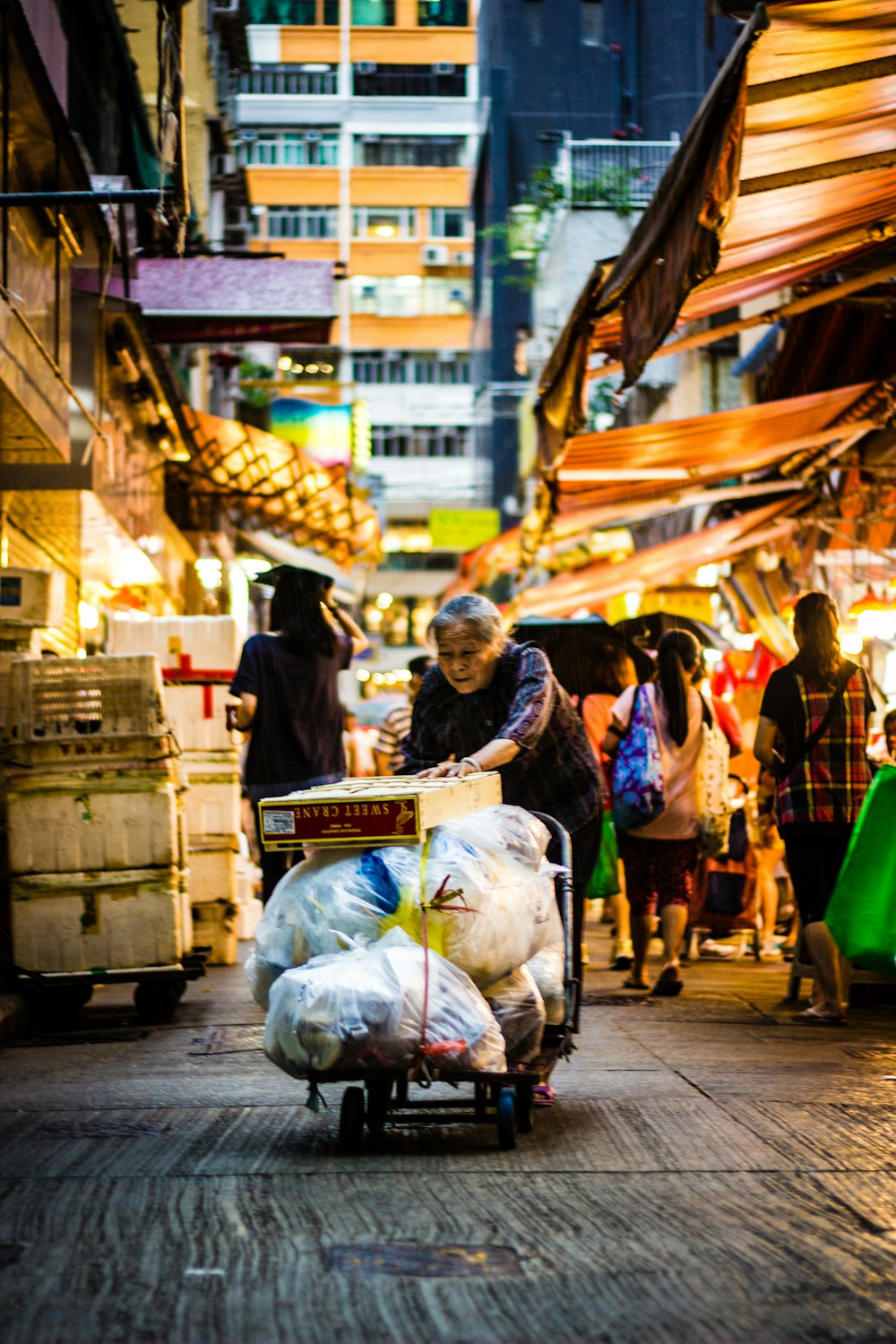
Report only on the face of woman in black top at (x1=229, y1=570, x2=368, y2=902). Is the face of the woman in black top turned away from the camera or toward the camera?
away from the camera

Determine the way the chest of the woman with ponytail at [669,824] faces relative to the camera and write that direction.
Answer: away from the camera

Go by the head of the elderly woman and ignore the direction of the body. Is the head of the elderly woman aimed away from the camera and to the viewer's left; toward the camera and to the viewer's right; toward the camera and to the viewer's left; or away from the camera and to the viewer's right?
toward the camera and to the viewer's left

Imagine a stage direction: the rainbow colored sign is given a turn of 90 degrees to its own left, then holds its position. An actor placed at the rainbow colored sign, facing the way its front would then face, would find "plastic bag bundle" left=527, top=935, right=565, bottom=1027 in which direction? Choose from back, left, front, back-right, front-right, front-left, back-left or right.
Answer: right

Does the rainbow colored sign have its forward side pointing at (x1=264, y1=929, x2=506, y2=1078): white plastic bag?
yes

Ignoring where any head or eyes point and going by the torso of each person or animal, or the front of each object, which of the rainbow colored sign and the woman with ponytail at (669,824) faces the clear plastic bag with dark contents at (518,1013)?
the rainbow colored sign

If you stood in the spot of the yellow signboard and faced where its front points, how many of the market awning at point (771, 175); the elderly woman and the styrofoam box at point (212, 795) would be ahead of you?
3

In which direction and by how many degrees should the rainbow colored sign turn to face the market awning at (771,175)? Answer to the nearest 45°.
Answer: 0° — it already faces it

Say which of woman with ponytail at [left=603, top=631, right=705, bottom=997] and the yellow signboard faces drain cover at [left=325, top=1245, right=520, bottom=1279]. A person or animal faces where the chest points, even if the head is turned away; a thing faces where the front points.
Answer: the yellow signboard

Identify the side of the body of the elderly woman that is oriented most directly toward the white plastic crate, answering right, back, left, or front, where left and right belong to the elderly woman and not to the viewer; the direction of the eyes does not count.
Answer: right

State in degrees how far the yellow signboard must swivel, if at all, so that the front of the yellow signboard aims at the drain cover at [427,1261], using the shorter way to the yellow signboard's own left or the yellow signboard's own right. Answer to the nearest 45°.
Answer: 0° — it already faces it

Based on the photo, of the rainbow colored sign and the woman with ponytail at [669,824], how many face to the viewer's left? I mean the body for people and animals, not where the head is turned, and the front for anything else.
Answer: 0

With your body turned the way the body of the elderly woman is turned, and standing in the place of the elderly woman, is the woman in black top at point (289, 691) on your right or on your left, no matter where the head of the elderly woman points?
on your right

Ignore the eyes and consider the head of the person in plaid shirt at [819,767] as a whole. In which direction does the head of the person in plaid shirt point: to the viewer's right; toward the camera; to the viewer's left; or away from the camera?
away from the camera

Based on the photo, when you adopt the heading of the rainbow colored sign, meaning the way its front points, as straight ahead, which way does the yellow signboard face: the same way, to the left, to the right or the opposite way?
the same way

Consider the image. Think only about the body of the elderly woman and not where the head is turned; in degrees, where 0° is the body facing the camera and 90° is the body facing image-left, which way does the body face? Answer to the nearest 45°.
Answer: approximately 45°

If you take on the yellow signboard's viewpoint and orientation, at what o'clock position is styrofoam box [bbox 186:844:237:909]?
The styrofoam box is roughly at 12 o'clock from the yellow signboard.

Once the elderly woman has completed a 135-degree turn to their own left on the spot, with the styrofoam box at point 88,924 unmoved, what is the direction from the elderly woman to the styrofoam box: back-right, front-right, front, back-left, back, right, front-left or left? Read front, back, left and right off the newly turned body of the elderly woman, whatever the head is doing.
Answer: back-left

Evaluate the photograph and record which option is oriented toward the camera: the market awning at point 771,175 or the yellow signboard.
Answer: the yellow signboard

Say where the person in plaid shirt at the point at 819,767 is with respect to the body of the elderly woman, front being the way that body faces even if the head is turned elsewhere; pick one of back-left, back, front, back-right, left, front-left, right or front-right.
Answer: back
